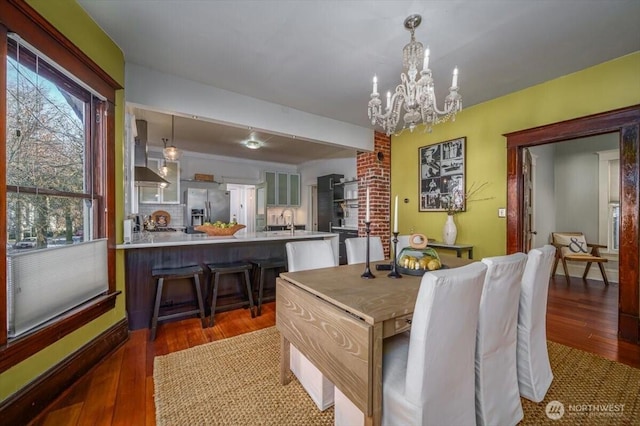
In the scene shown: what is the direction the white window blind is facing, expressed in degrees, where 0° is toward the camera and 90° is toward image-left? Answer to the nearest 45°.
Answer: approximately 315°

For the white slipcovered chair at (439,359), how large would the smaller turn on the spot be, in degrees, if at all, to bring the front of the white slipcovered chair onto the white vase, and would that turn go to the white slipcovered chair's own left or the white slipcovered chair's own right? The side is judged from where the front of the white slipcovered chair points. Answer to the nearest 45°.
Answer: approximately 45° to the white slipcovered chair's own right

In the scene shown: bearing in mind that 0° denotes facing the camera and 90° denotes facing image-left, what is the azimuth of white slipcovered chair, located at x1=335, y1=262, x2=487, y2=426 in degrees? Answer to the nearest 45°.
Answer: approximately 135°

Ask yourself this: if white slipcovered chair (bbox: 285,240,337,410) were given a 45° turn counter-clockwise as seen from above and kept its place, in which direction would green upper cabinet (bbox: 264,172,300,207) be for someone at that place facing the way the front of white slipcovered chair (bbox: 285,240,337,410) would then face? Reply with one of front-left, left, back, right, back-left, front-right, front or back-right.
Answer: left

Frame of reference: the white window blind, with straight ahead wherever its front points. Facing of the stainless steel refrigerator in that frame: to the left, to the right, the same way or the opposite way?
to the right

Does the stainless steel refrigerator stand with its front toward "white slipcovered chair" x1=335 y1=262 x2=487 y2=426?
yes

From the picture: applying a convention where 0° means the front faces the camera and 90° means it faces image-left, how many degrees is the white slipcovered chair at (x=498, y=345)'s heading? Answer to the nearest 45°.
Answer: approximately 135°

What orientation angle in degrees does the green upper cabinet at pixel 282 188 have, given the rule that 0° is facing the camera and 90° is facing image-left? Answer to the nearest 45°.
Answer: approximately 0°

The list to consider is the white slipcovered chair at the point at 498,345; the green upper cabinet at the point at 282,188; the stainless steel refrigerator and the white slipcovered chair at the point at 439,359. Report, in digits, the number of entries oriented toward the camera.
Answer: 2

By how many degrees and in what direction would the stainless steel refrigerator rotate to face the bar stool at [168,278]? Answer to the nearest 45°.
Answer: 0° — it already faces it

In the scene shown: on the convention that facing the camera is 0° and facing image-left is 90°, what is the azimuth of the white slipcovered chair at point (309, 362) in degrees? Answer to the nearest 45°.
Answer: approximately 315°

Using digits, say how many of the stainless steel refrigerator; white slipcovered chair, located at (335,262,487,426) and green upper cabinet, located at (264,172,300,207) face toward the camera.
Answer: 2
